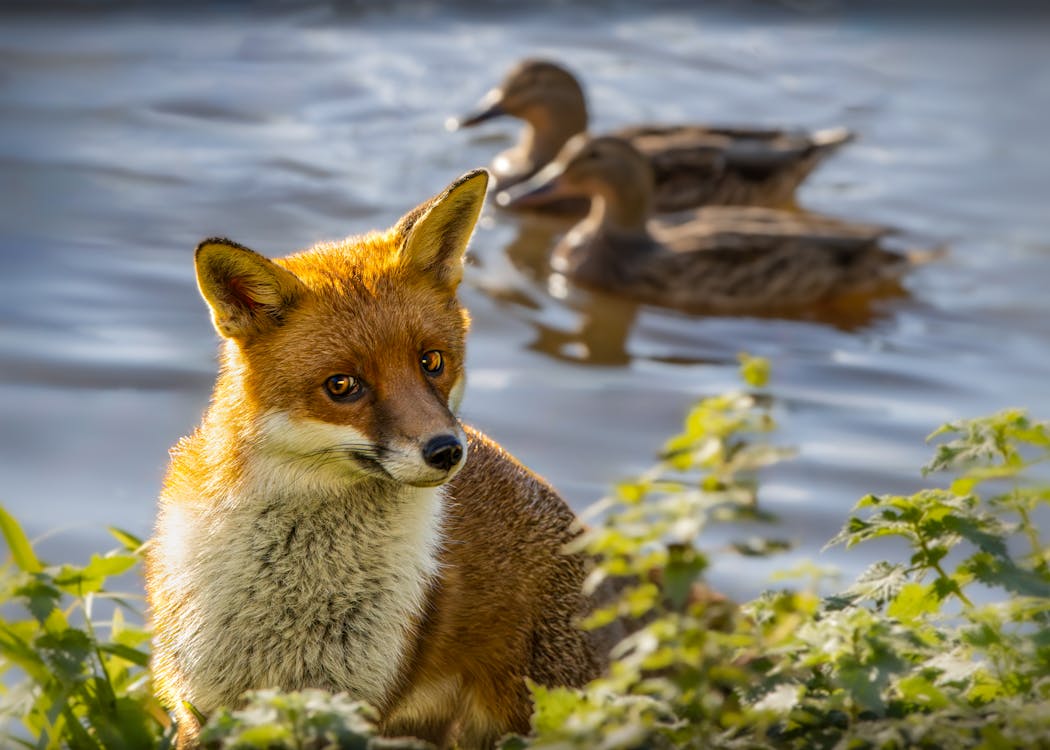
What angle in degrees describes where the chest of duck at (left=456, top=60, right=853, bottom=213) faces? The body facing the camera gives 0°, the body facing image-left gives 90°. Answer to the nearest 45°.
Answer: approximately 90°

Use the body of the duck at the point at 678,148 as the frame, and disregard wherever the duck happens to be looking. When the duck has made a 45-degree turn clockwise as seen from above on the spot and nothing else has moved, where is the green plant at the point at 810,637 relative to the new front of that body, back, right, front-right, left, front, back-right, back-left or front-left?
back-left

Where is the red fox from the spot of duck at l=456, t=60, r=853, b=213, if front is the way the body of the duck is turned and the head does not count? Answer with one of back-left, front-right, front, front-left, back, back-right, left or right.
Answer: left

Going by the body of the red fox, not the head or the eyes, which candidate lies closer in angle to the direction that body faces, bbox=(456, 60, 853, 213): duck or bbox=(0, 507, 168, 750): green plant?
the green plant

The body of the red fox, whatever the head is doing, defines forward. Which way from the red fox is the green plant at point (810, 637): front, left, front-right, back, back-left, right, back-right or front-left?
left

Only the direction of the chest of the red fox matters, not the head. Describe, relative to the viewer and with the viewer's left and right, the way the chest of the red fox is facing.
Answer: facing the viewer and to the left of the viewer

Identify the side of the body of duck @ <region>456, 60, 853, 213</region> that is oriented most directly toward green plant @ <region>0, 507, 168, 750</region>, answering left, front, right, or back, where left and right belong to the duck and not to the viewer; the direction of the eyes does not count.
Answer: left

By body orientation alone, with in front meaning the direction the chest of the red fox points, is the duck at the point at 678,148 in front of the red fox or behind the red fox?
behind

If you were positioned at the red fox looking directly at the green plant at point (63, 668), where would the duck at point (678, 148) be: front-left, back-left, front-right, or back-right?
back-right
